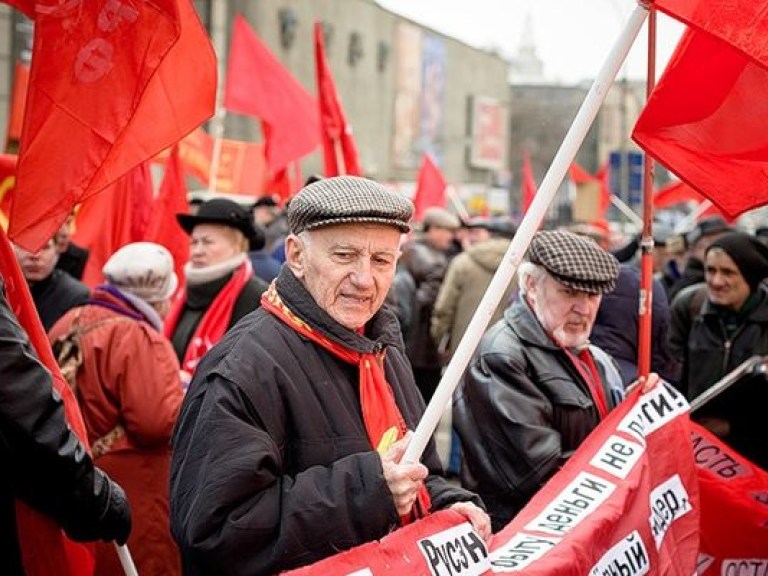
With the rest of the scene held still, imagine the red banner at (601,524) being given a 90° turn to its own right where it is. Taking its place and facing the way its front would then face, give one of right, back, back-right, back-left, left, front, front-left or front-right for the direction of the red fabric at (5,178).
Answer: front-right

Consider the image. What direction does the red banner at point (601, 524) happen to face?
toward the camera

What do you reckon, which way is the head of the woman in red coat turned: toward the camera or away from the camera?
away from the camera

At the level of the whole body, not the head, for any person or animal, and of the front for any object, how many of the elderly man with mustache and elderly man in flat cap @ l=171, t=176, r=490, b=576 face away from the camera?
0

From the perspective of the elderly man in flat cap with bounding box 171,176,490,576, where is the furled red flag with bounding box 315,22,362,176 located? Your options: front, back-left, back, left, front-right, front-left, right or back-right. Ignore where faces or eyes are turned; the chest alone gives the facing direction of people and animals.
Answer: back-left

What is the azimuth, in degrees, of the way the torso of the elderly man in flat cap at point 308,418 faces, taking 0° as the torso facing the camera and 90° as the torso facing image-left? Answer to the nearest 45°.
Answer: approximately 315°
